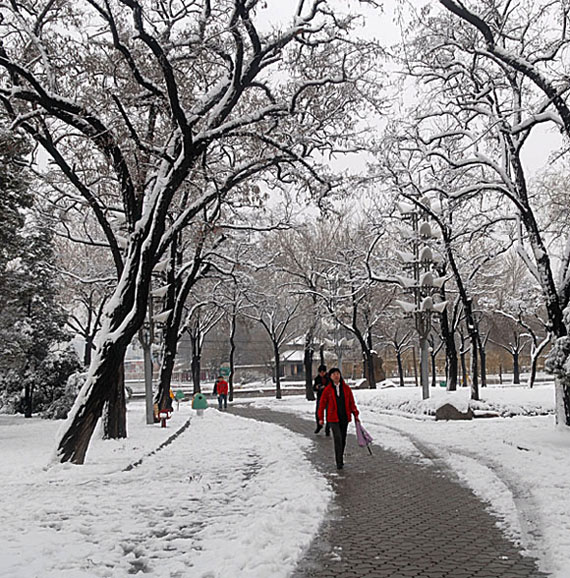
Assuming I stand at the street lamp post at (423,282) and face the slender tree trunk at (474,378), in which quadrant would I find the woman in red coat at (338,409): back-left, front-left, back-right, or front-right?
back-right

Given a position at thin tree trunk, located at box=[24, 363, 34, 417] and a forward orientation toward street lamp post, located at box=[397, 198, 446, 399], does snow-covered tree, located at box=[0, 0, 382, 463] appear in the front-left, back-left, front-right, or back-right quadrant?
front-right

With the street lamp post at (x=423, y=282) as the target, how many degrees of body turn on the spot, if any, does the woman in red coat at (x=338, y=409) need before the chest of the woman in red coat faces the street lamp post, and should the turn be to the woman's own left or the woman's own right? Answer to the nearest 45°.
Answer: approximately 180°

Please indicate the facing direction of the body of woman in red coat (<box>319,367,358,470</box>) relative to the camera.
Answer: toward the camera

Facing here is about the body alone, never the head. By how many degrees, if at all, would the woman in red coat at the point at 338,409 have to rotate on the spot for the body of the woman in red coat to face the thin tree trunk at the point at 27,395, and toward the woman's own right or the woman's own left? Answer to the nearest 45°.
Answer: approximately 135° to the woman's own right
